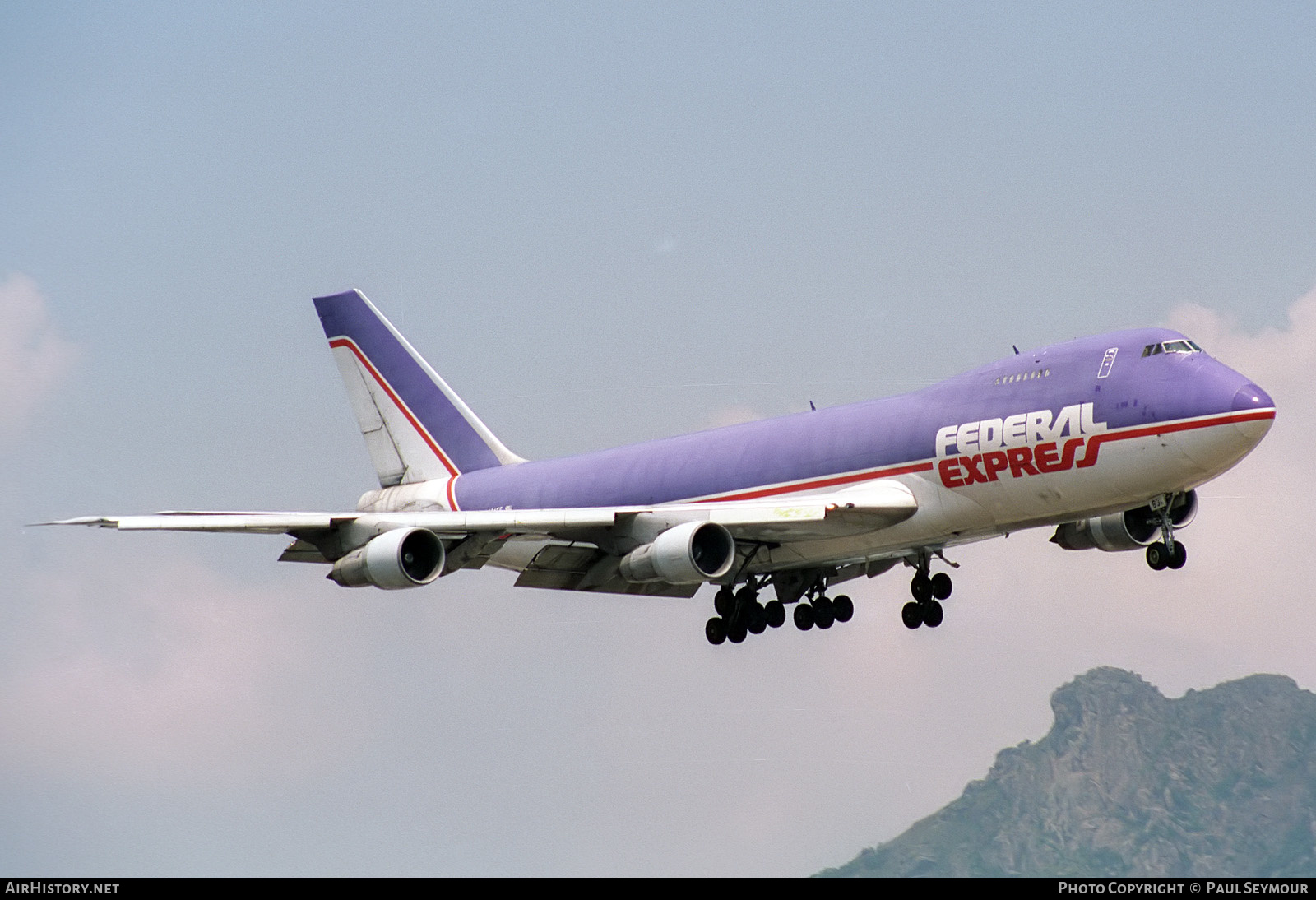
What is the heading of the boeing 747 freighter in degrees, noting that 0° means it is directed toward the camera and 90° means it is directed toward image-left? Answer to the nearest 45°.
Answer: approximately 315°
